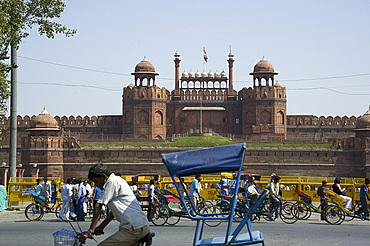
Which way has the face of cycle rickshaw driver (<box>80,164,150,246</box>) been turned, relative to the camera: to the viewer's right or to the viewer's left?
to the viewer's left

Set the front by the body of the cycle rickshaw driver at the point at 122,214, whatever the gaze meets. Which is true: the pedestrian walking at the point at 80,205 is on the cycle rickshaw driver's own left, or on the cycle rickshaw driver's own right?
on the cycle rickshaw driver's own right

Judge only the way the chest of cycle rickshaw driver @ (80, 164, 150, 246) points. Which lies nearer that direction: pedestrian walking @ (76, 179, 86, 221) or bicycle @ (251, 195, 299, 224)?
the pedestrian walking

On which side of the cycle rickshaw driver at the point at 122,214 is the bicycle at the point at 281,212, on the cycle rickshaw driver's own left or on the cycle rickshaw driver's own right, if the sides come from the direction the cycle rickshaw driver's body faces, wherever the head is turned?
on the cycle rickshaw driver's own right

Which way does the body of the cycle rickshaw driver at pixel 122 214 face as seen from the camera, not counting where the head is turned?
to the viewer's left
